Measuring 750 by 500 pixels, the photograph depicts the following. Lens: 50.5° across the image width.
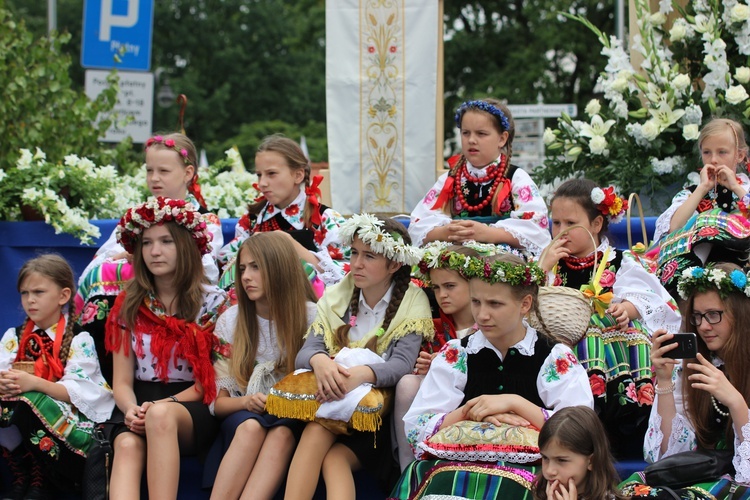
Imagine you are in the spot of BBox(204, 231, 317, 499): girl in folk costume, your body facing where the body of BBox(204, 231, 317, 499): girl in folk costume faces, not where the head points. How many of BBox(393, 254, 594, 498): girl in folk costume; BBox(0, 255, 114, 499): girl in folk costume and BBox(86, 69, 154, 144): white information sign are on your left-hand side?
1

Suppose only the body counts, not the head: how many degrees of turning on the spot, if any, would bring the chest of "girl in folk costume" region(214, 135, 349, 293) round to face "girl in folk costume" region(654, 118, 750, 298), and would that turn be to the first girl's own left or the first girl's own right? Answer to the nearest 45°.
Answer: approximately 135° to the first girl's own left

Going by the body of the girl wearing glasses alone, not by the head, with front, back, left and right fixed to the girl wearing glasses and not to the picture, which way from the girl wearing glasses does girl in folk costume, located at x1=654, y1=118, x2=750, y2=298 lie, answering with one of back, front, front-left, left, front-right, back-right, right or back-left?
back-right

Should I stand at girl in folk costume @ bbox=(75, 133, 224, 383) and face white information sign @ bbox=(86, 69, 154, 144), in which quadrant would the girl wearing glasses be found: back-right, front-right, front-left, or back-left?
back-right

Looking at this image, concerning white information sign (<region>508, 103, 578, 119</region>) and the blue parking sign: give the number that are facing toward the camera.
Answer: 2

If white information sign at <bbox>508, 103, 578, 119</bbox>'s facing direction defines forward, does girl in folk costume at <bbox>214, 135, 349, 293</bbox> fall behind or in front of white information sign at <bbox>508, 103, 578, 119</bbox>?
in front

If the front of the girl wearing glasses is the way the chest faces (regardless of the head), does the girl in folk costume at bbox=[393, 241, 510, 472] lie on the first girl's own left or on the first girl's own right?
on the first girl's own right

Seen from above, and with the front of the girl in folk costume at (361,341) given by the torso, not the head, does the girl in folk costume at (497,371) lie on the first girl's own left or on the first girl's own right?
on the first girl's own left

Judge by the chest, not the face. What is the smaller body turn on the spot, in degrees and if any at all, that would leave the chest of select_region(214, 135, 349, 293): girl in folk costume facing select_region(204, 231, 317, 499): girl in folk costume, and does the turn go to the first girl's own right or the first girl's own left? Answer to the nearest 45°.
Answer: approximately 45° to the first girl's own left

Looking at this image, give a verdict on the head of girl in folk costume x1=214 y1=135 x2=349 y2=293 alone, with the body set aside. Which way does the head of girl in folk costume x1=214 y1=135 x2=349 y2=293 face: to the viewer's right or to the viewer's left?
to the viewer's left
